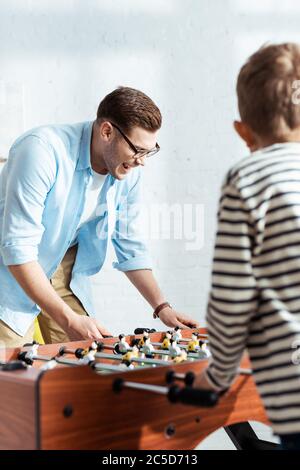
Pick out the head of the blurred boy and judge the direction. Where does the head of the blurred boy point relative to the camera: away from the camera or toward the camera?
away from the camera

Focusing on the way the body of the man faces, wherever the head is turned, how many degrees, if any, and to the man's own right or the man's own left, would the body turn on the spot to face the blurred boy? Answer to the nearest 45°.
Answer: approximately 45° to the man's own right

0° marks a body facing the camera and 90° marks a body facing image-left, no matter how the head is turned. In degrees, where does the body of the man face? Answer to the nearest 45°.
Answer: approximately 315°
